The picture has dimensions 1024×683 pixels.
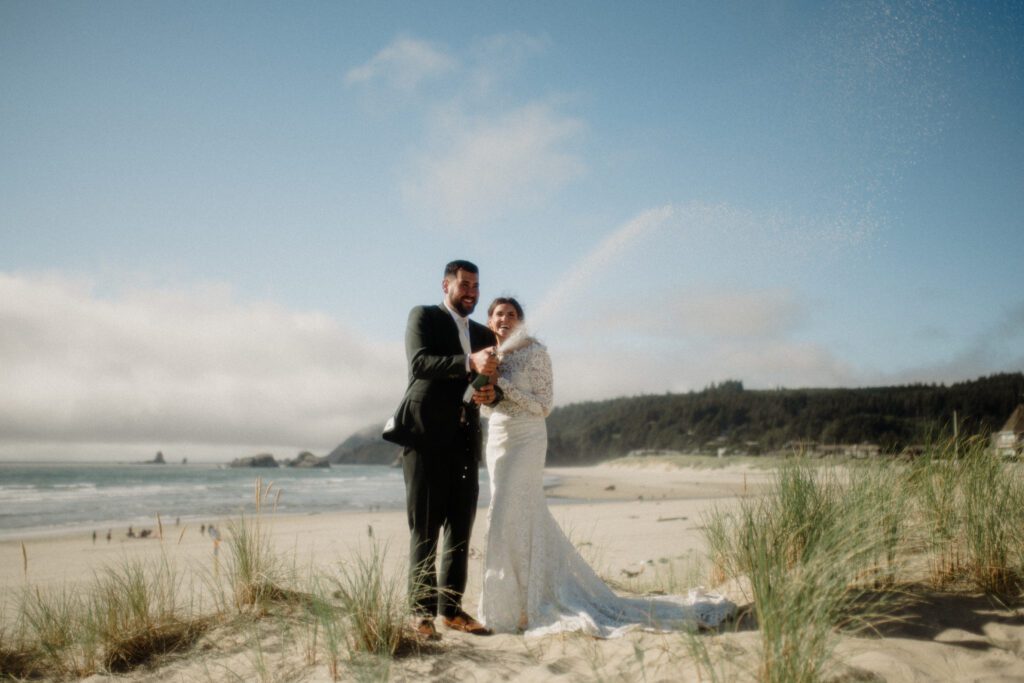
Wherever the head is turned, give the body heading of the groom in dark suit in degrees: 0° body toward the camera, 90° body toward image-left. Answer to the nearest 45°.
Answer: approximately 315°
